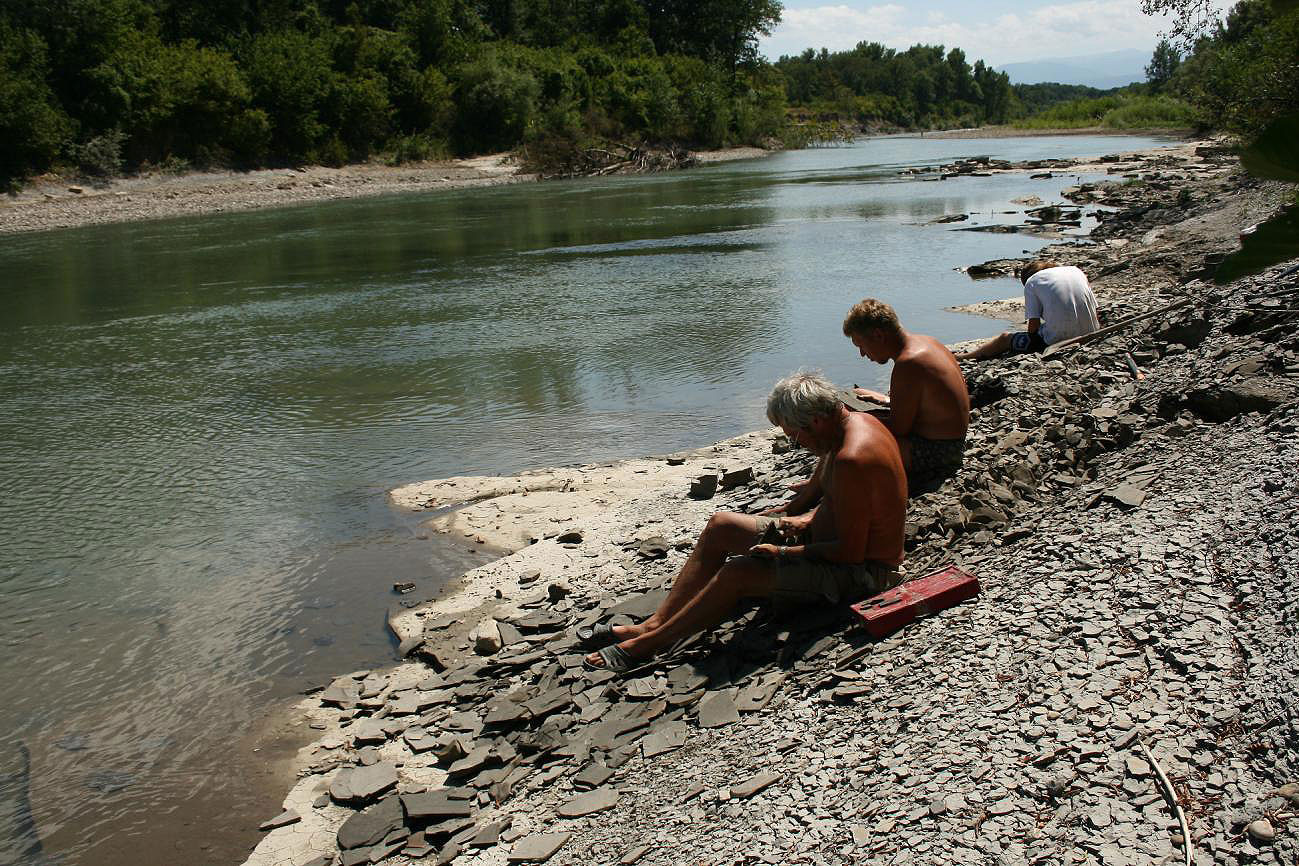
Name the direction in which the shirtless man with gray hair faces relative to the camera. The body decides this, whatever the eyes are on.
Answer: to the viewer's left

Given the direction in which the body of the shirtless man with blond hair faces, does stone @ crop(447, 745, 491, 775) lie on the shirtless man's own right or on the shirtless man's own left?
on the shirtless man's own left

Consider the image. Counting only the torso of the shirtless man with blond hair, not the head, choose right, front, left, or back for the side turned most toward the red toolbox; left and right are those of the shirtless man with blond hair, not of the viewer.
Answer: left

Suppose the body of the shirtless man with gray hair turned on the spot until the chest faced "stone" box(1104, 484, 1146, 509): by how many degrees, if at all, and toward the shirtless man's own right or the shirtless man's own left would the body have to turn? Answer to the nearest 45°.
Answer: approximately 180°

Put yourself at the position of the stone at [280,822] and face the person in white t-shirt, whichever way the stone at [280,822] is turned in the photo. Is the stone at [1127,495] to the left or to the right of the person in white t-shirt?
right

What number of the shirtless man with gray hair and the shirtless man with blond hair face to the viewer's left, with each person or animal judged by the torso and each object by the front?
2

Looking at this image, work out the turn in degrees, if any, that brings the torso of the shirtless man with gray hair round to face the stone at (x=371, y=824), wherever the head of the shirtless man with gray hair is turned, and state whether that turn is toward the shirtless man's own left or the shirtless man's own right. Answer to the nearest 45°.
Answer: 0° — they already face it

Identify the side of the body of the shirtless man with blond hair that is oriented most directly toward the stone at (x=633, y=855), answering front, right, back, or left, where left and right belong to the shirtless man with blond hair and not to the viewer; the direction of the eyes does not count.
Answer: left

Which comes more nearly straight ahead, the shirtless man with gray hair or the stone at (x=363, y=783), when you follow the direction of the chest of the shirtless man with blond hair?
the stone

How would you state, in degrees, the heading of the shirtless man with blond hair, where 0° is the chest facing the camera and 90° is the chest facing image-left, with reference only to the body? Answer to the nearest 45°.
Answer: approximately 90°

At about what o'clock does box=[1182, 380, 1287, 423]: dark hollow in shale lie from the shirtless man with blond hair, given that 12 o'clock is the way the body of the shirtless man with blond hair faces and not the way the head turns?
The dark hollow in shale is roughly at 6 o'clock from the shirtless man with blond hair.

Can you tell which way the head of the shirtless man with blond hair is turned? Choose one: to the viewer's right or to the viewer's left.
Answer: to the viewer's left

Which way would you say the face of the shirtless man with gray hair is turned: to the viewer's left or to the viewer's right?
to the viewer's left

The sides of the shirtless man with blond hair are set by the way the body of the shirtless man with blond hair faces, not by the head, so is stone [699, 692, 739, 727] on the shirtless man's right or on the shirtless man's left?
on the shirtless man's left

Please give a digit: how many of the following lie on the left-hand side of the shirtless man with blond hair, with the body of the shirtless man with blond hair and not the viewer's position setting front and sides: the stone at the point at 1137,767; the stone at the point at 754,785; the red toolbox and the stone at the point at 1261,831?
4
